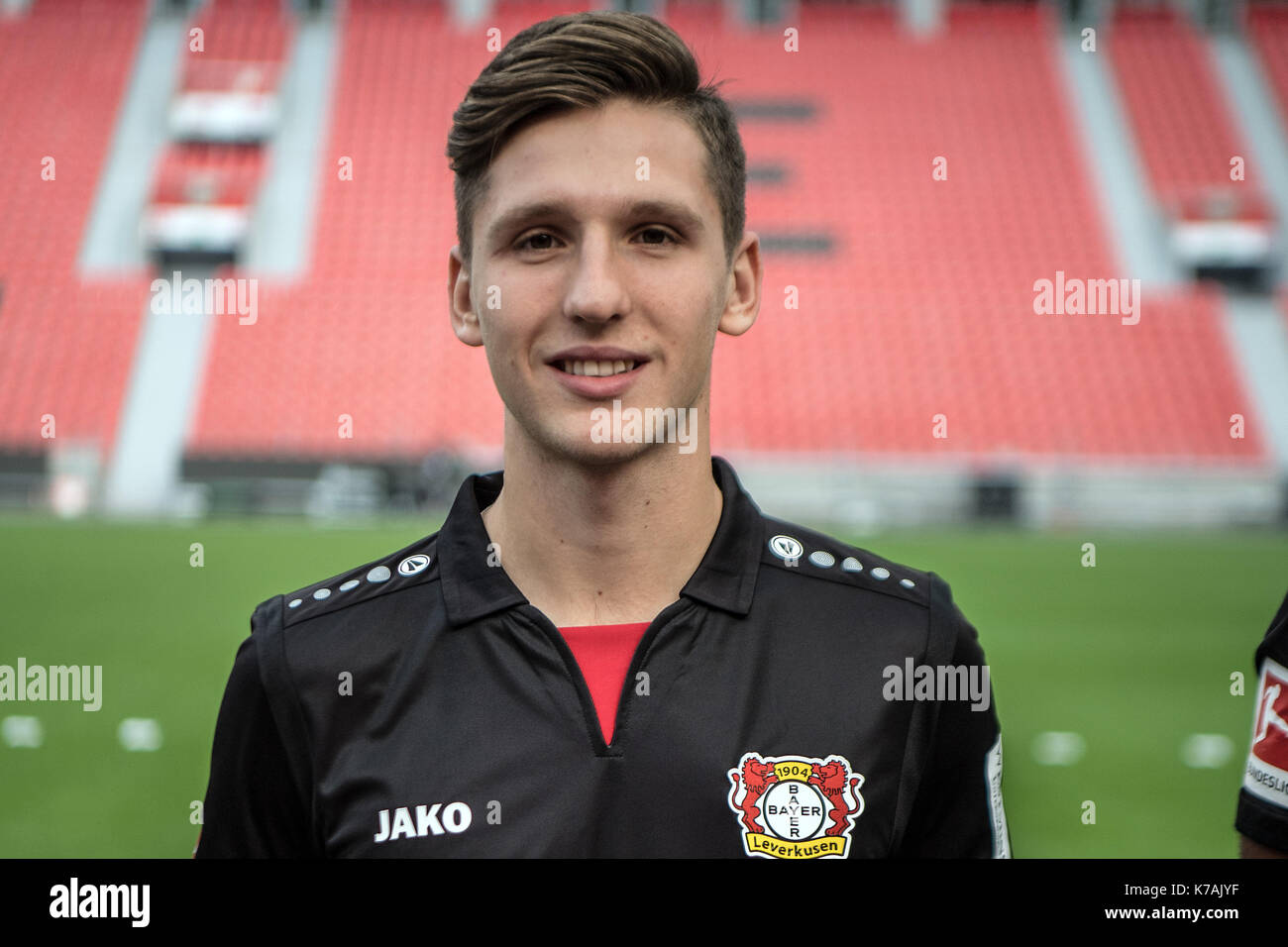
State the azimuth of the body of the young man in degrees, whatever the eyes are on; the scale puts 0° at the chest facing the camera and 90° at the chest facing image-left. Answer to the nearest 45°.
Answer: approximately 0°
